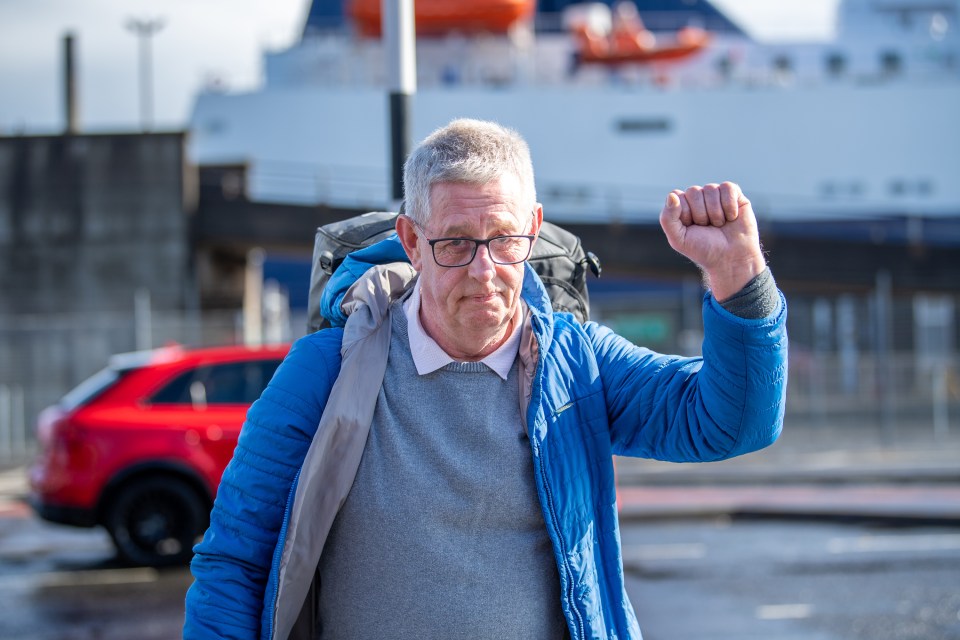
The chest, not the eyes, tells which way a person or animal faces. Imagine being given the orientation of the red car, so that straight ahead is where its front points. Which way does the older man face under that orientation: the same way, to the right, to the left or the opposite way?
to the right

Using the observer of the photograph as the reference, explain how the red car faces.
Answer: facing to the right of the viewer

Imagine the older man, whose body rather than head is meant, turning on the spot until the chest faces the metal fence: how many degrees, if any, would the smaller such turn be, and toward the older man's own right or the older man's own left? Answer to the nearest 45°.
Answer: approximately 180°

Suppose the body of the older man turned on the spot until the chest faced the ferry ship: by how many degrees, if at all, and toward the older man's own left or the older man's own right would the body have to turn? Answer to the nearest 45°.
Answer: approximately 180°

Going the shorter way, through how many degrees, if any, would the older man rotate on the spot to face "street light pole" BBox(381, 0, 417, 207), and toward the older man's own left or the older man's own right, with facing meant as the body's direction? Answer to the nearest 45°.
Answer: approximately 180°
